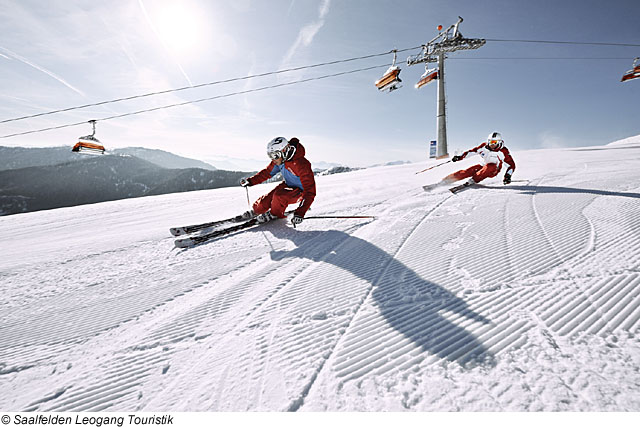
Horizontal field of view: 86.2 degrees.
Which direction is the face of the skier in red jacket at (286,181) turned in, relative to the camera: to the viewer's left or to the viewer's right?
to the viewer's left

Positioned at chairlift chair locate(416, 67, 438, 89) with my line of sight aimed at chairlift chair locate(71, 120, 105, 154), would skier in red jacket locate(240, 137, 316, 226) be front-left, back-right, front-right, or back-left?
front-left

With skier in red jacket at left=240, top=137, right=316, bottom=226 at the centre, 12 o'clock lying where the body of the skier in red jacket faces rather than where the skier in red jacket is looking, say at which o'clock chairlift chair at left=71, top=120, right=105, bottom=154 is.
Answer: The chairlift chair is roughly at 3 o'clock from the skier in red jacket.

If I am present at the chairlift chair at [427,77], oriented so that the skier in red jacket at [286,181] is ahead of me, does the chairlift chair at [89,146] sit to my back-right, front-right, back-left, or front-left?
front-right

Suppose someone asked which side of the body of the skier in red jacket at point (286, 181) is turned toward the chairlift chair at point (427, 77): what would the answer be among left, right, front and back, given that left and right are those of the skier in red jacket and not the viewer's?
back

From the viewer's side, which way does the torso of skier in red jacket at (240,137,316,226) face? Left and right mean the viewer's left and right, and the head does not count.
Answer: facing the viewer and to the left of the viewer
